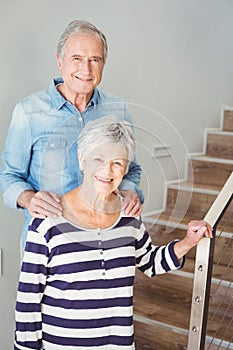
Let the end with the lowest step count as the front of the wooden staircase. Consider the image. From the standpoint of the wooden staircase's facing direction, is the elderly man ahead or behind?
ahead

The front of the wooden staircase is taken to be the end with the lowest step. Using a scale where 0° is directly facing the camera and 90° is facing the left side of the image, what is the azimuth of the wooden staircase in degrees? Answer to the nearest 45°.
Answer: approximately 45°

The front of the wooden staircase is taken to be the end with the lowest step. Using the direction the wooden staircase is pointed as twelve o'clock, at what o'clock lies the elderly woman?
The elderly woman is roughly at 11 o'clock from the wooden staircase.
